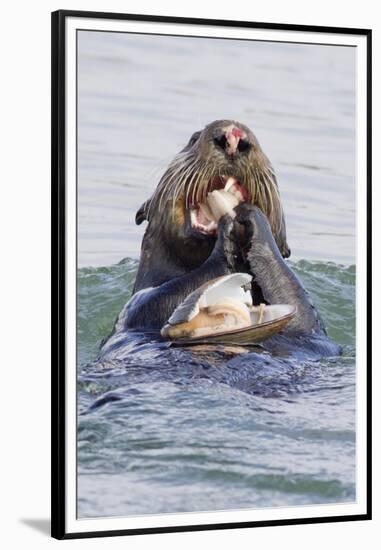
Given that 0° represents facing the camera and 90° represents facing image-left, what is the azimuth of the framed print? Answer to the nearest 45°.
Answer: approximately 315°
